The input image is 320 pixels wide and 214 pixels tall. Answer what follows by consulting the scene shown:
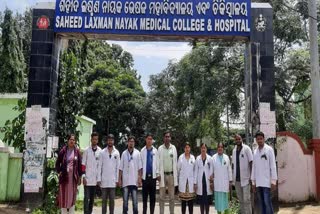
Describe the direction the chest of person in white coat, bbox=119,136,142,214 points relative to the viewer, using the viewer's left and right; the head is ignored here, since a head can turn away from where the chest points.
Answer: facing the viewer

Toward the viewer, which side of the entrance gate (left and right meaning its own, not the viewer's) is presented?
front

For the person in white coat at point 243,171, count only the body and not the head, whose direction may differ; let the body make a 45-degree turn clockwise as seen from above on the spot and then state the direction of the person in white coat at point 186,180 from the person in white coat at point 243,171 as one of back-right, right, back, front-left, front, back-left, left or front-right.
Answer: front

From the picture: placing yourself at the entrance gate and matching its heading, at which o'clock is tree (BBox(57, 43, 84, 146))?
The tree is roughly at 4 o'clock from the entrance gate.

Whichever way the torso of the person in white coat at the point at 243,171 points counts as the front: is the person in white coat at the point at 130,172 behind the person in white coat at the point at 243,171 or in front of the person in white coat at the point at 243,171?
in front

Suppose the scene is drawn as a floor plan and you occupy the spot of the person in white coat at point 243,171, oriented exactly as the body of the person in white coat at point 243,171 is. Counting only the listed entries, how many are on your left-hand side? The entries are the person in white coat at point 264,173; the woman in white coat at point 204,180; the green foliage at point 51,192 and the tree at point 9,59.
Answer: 1

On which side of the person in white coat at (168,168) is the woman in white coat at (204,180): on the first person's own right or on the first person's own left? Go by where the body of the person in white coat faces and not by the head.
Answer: on the first person's own left

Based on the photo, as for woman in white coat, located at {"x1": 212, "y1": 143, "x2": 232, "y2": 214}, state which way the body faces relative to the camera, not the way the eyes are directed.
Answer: toward the camera

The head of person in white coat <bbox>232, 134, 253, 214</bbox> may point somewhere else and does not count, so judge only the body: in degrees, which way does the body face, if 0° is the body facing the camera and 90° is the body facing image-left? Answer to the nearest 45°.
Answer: approximately 45°

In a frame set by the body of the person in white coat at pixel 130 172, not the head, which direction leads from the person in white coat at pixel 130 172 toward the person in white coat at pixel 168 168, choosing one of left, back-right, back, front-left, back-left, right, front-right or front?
left
